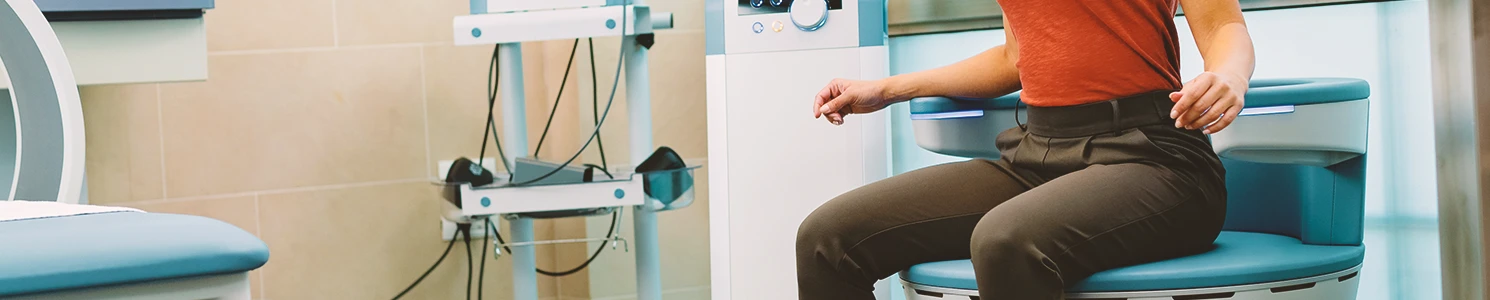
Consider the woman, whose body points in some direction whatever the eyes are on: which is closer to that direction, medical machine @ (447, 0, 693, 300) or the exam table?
the exam table

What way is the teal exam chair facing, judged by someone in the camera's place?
facing the viewer and to the left of the viewer

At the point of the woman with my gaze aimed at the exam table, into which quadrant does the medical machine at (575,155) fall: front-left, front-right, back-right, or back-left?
front-right

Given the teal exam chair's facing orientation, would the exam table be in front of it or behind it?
in front
